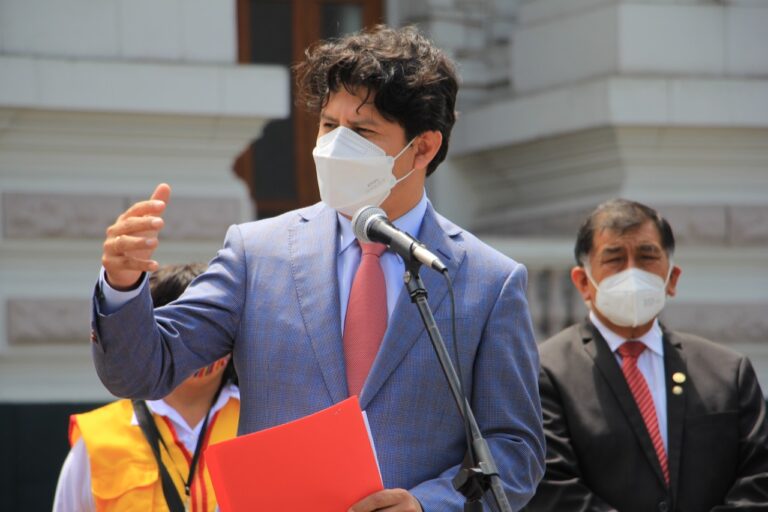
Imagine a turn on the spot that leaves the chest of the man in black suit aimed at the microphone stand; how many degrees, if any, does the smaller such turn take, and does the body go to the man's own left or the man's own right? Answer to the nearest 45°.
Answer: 0° — they already face it

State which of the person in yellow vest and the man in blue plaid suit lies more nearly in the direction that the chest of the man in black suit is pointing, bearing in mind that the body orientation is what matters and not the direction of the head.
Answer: the man in blue plaid suit

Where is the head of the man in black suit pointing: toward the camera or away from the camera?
toward the camera

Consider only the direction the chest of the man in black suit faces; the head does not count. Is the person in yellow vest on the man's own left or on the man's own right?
on the man's own right

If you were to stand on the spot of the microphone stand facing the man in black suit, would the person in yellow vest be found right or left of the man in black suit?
left

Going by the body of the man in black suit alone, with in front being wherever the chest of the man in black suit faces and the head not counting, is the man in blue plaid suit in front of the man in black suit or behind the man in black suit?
in front

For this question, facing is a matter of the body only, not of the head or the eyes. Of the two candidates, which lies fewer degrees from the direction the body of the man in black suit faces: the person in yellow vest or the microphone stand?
the microphone stand

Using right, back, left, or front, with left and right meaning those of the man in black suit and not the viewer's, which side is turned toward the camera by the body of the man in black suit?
front
